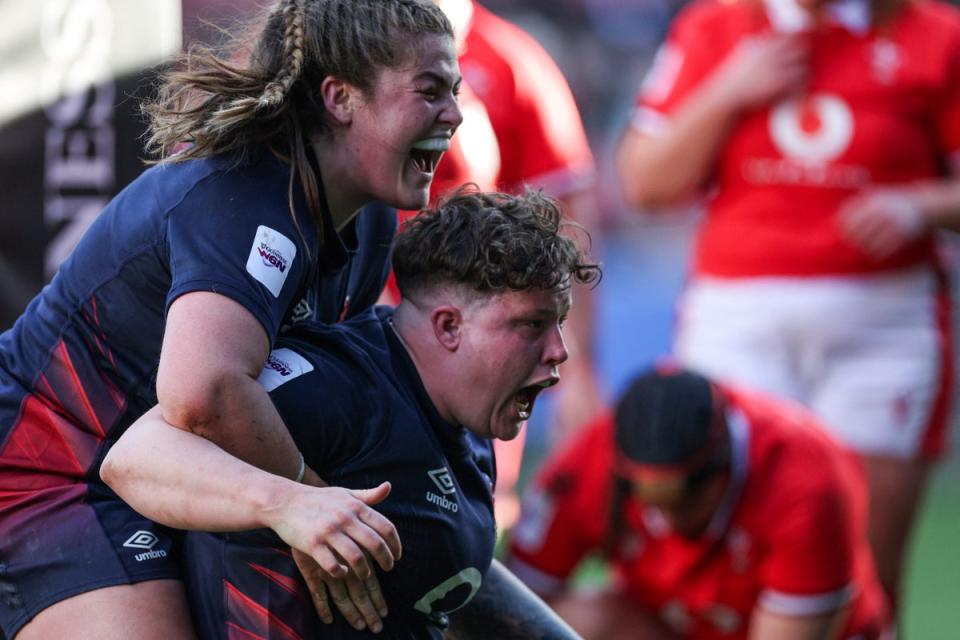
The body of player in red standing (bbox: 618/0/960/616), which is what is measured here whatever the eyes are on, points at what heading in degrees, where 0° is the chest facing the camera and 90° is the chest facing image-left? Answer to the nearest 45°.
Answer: approximately 0°

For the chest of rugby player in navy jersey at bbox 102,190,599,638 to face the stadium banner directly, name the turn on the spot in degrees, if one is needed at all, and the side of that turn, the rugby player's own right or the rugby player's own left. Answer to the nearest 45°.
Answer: approximately 180°

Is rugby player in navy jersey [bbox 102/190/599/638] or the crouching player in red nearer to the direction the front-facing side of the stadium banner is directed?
the rugby player in navy jersey

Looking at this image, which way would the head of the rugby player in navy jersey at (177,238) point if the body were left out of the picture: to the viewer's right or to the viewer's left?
to the viewer's right

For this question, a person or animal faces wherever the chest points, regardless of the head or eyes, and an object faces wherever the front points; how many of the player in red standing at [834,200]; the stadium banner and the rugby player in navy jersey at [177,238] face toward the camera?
2

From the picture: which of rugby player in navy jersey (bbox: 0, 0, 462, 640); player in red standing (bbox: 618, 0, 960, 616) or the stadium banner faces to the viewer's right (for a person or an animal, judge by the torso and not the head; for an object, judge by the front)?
the rugby player in navy jersey

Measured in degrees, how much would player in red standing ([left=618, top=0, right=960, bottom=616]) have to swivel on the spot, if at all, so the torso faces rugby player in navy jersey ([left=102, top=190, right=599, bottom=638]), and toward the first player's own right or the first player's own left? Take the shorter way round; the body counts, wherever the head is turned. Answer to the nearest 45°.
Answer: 0° — they already face them

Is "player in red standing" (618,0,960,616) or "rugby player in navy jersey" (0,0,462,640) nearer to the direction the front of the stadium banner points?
the rugby player in navy jersey

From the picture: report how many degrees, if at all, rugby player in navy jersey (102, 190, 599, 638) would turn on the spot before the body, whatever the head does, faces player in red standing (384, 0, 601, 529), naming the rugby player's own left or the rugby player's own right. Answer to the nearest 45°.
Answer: approximately 135° to the rugby player's own left

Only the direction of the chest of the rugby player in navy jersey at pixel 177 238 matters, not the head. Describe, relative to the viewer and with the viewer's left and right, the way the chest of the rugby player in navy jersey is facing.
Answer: facing to the right of the viewer

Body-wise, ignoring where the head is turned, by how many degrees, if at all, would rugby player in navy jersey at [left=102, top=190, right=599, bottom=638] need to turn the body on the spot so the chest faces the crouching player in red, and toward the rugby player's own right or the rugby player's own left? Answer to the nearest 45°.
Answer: approximately 90° to the rugby player's own left

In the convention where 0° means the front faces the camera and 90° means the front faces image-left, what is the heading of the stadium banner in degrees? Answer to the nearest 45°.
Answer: approximately 0°
